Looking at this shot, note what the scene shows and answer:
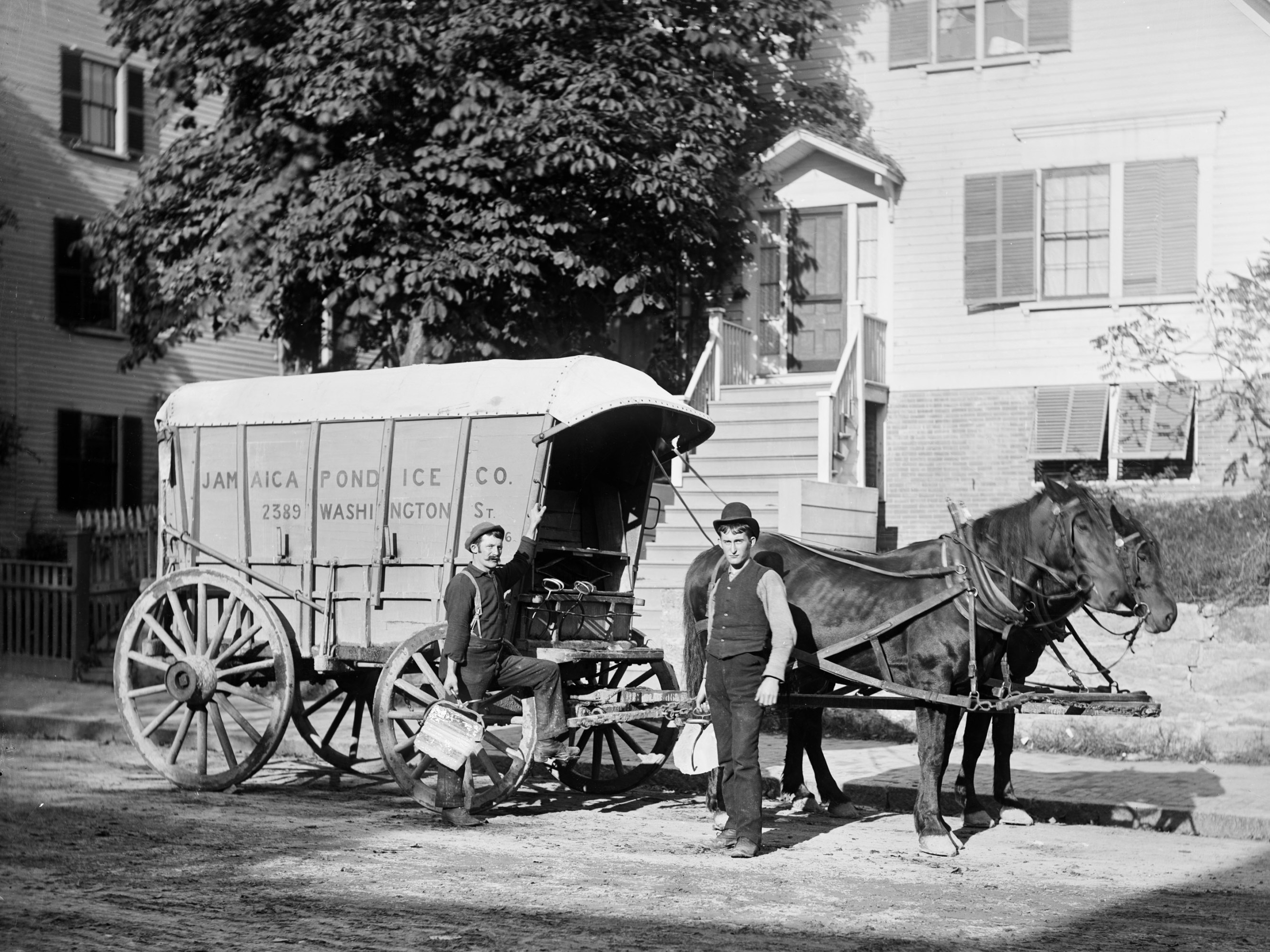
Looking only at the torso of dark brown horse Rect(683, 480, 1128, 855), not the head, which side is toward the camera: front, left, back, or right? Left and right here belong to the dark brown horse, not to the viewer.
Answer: right

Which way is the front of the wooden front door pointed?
toward the camera

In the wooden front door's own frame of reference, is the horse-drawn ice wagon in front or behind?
in front

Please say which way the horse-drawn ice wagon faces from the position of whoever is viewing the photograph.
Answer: facing the viewer and to the right of the viewer

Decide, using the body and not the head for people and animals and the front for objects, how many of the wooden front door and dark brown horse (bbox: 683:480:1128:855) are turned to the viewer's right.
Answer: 1

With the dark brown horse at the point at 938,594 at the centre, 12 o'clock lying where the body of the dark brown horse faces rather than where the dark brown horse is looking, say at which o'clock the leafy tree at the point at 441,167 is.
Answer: The leafy tree is roughly at 8 o'clock from the dark brown horse.

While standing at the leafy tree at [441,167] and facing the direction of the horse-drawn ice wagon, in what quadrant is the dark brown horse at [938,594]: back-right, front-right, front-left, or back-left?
front-left

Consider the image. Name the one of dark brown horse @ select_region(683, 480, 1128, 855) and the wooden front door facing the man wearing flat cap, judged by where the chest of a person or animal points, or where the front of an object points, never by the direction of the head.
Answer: the wooden front door

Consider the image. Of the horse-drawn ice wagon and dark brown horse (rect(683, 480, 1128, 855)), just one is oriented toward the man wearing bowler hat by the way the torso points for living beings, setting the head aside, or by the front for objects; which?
the horse-drawn ice wagon

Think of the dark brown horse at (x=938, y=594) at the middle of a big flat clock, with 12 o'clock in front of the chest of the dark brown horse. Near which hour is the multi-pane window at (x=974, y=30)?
The multi-pane window is roughly at 9 o'clock from the dark brown horse.

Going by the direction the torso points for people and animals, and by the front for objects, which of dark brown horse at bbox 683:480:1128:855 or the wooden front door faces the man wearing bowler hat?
the wooden front door

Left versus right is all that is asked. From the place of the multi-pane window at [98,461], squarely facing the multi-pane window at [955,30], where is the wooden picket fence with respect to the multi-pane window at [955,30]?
right

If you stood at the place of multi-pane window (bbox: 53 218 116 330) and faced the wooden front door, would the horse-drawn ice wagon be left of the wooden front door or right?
right

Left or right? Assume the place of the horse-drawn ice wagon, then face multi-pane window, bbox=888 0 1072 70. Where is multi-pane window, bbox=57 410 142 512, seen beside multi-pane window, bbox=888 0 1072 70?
left
